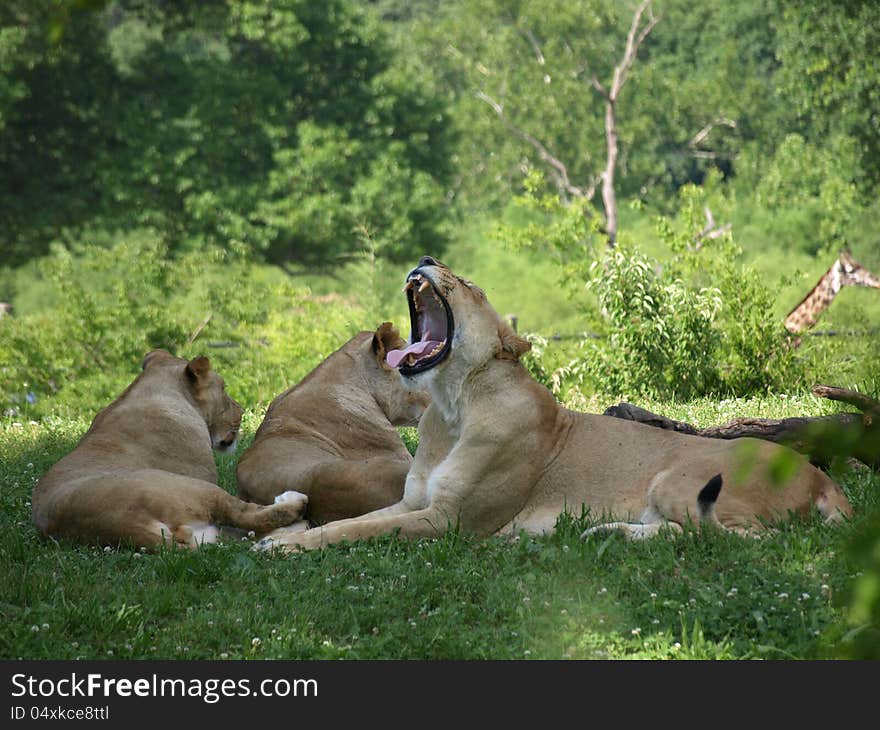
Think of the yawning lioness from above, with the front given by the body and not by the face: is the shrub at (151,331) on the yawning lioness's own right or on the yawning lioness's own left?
on the yawning lioness's own right

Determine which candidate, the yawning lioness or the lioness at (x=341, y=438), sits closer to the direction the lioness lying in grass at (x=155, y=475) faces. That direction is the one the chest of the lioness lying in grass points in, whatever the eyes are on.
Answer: the lioness

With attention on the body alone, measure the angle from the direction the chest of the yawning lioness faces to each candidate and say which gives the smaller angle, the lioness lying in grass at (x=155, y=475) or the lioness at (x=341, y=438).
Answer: the lioness lying in grass

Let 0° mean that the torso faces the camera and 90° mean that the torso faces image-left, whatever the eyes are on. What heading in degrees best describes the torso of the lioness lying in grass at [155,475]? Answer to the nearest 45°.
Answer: approximately 225°

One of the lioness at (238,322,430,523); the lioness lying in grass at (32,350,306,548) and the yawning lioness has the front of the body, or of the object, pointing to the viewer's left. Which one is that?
the yawning lioness

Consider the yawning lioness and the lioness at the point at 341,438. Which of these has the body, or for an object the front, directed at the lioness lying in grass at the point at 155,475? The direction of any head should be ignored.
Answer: the yawning lioness

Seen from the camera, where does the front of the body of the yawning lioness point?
to the viewer's left

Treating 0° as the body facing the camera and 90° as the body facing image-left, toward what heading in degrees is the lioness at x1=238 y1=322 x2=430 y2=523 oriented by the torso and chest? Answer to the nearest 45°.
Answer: approximately 225°

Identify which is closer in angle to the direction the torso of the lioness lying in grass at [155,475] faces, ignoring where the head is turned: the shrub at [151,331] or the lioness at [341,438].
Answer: the lioness
